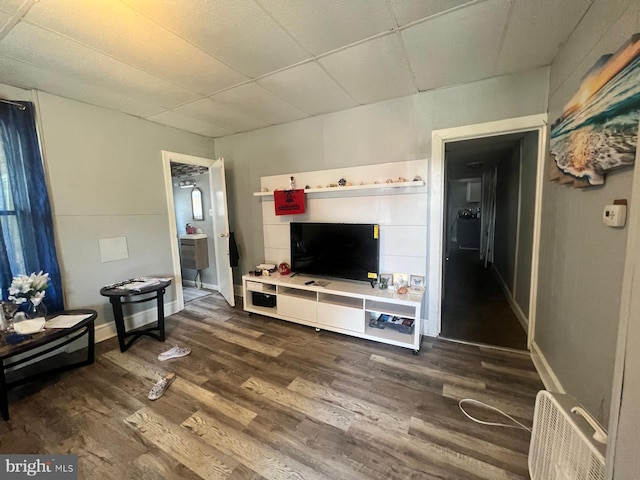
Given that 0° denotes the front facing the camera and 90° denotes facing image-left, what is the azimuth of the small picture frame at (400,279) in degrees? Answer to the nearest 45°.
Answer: approximately 0°

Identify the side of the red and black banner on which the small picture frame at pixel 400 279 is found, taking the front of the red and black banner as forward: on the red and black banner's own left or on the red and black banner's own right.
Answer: on the red and black banner's own left

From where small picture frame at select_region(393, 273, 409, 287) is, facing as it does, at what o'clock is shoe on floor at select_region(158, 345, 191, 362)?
The shoe on floor is roughly at 2 o'clock from the small picture frame.

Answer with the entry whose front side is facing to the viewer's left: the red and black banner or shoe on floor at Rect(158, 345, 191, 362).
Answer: the shoe on floor

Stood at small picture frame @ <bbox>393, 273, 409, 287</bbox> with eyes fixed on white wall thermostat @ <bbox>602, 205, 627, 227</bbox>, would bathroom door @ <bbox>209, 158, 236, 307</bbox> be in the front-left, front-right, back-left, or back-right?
back-right

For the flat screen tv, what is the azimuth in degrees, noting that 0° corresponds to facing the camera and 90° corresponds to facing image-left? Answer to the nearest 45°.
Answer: approximately 45°

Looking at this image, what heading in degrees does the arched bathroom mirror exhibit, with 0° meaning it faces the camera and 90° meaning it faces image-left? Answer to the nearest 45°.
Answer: approximately 45°

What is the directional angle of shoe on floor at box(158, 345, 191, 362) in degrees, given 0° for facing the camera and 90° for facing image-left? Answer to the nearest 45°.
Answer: approximately 90°

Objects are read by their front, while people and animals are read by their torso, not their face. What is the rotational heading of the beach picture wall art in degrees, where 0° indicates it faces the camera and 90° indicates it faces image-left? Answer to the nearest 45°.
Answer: approximately 45°

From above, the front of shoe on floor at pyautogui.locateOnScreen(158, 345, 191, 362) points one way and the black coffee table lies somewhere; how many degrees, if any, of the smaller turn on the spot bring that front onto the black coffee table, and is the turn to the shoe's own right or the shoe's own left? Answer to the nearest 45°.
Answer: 0° — it already faces it
